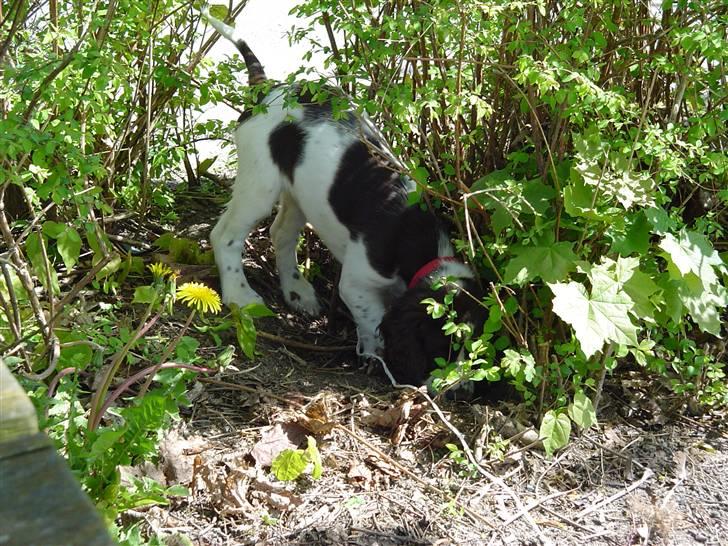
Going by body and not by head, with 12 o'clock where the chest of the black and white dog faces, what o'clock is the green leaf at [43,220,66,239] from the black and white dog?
The green leaf is roughly at 3 o'clock from the black and white dog.

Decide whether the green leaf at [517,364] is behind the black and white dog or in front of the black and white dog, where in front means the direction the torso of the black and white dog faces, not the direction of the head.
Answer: in front

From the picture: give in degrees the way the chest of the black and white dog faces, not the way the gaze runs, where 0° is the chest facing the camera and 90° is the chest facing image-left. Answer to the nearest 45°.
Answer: approximately 315°

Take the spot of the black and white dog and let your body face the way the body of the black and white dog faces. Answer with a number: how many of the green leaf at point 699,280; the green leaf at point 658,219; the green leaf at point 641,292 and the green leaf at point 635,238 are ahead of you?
4

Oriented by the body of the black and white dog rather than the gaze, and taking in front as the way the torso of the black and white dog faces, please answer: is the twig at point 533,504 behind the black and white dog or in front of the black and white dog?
in front

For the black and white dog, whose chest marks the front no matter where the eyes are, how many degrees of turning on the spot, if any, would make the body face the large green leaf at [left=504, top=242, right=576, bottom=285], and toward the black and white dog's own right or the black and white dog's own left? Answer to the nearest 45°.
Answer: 0° — it already faces it

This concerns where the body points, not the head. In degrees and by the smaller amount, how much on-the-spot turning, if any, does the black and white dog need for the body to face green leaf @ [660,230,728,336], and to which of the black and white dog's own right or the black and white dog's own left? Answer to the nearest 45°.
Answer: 0° — it already faces it

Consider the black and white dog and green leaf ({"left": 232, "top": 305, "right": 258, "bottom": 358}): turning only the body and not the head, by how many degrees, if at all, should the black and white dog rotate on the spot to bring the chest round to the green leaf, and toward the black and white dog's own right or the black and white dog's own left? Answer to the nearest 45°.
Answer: approximately 90° to the black and white dog's own right

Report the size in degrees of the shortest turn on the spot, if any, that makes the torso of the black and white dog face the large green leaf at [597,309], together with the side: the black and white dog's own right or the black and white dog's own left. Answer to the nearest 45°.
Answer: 0° — it already faces it

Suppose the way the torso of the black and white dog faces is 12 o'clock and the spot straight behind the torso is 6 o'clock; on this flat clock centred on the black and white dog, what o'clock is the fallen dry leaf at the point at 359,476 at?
The fallen dry leaf is roughly at 2 o'clock from the black and white dog.

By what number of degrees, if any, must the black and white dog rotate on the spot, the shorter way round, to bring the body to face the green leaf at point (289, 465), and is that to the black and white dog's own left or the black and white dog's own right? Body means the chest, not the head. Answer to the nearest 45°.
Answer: approximately 45° to the black and white dog's own right

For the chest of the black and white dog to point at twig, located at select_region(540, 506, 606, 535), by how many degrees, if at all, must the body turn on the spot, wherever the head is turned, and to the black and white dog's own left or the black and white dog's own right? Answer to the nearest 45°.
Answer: approximately 45° to the black and white dog's own right

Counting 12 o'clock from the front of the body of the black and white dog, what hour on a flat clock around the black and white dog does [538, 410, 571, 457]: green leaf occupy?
The green leaf is roughly at 1 o'clock from the black and white dog.

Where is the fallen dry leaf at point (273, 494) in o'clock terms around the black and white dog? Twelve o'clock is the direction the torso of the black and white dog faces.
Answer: The fallen dry leaf is roughly at 2 o'clock from the black and white dog.

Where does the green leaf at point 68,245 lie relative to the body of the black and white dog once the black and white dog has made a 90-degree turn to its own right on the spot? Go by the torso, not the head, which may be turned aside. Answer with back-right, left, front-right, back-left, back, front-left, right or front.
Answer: front

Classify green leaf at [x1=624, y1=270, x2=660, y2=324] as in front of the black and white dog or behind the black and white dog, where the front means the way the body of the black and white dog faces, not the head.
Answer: in front
